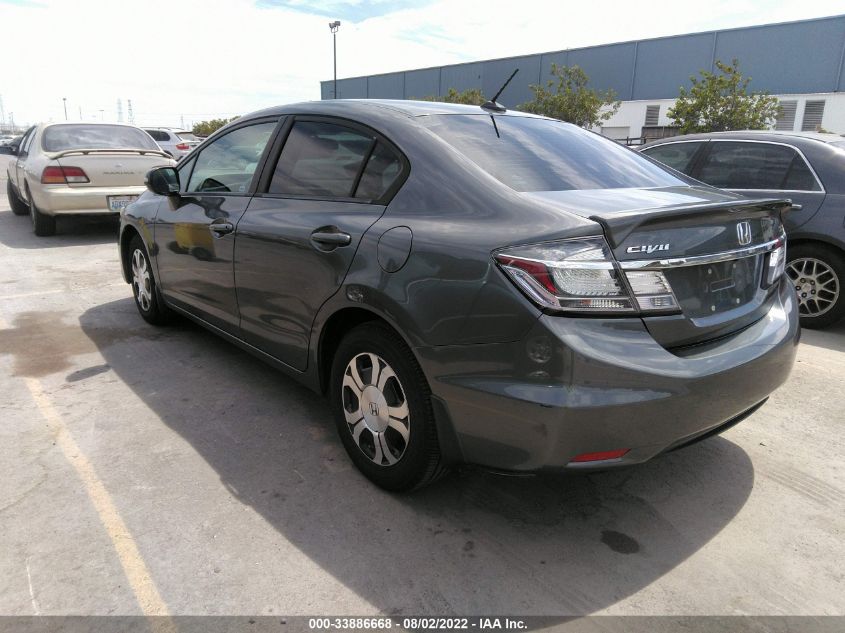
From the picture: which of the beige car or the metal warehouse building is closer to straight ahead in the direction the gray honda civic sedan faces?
the beige car

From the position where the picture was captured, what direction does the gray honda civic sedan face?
facing away from the viewer and to the left of the viewer

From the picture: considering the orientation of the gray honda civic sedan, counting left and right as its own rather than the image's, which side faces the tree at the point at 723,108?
right

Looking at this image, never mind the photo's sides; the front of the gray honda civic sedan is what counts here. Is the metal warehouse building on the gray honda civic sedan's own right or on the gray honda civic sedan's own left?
on the gray honda civic sedan's own right

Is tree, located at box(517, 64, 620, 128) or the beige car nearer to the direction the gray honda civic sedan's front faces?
the beige car

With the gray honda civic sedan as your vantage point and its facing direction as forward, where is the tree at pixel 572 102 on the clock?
The tree is roughly at 2 o'clock from the gray honda civic sedan.

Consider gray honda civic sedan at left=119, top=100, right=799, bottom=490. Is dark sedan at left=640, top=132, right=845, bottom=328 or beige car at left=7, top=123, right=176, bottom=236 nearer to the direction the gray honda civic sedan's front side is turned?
the beige car

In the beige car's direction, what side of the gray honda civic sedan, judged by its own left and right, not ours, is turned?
front

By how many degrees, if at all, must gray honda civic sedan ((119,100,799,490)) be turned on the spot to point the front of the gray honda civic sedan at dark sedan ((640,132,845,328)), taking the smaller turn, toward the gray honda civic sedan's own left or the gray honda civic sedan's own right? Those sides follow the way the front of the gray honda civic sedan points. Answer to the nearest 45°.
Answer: approximately 90° to the gray honda civic sedan's own right
